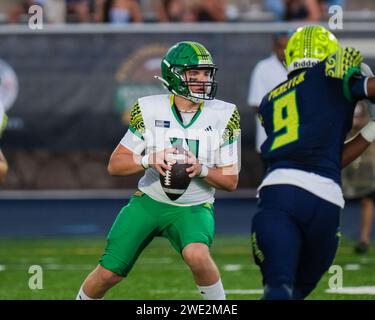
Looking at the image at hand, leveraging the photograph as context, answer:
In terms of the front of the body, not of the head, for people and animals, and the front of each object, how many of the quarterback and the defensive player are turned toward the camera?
1

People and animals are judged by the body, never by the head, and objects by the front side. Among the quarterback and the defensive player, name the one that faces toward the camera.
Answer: the quarterback

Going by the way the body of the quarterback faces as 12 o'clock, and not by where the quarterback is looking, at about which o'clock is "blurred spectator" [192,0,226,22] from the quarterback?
The blurred spectator is roughly at 6 o'clock from the quarterback.

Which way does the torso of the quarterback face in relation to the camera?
toward the camera

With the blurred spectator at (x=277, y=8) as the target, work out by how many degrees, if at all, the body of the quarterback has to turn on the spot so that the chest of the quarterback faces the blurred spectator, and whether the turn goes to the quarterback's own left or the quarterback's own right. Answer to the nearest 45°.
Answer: approximately 180°

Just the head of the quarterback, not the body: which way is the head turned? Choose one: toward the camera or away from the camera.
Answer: toward the camera

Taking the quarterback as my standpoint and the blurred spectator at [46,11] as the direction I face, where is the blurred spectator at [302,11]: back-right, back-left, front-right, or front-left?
front-right

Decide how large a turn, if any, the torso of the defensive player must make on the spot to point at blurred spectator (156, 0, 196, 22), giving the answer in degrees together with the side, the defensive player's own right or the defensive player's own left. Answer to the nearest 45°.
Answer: approximately 45° to the defensive player's own left

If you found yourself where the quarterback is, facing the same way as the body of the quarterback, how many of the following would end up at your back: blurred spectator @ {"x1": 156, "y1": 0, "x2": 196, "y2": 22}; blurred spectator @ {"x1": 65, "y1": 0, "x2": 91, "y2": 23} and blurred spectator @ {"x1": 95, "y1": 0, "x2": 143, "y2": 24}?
3

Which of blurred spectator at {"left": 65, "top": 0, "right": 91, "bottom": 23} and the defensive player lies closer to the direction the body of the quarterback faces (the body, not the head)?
the defensive player
